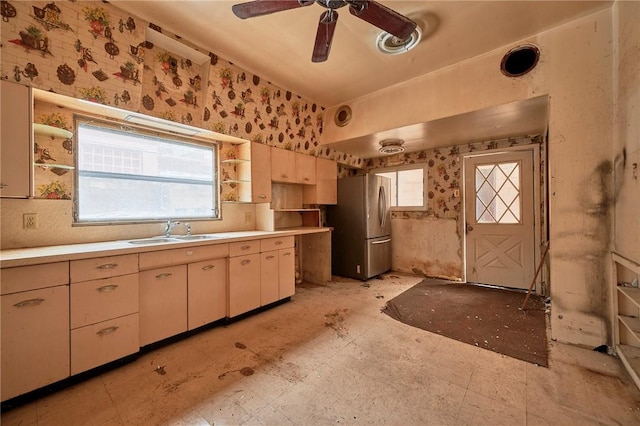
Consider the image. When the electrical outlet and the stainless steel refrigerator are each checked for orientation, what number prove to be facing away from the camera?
0

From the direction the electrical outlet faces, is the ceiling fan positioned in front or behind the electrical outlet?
in front

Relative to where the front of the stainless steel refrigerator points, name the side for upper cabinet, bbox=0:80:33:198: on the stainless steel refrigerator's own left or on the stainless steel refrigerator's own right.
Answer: on the stainless steel refrigerator's own right

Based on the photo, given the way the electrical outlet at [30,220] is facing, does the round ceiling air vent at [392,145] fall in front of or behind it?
in front

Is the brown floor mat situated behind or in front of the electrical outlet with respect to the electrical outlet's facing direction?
in front

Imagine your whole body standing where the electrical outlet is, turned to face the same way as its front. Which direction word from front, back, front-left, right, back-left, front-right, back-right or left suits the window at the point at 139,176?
front-left

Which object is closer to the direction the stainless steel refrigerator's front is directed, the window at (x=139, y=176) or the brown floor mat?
the brown floor mat

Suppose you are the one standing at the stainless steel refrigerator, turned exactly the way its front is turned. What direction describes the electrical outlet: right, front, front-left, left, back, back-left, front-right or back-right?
right

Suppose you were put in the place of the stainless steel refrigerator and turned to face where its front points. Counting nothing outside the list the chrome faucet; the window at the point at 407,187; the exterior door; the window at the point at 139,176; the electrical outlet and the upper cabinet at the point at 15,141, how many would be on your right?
4

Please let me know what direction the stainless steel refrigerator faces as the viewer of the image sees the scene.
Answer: facing the viewer and to the right of the viewer
